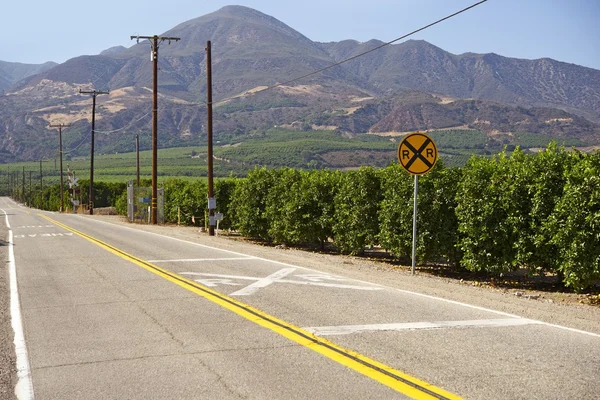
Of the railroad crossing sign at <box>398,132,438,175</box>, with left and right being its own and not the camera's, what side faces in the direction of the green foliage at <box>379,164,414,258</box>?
back

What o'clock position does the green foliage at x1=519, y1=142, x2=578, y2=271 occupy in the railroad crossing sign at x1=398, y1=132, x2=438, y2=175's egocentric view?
The green foliage is roughly at 10 o'clock from the railroad crossing sign.

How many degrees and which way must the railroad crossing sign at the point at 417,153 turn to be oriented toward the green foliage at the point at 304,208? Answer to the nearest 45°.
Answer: approximately 135° to its right

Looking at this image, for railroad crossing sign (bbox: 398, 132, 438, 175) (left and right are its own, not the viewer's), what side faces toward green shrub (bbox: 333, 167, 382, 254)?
back

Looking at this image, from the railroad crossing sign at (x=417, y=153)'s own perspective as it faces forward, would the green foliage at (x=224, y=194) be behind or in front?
behind

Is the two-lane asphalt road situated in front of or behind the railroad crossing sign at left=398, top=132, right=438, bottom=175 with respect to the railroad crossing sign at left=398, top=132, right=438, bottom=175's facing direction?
in front

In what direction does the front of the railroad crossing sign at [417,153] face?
toward the camera

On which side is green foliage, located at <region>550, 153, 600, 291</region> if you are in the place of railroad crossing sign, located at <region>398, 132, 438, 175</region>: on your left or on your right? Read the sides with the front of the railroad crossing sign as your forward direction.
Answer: on your left

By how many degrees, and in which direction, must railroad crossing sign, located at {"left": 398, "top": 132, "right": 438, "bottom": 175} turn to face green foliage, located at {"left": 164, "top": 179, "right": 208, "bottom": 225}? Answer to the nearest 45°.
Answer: approximately 135° to its right

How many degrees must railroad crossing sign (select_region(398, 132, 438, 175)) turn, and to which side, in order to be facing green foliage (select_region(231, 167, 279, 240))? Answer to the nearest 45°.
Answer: approximately 135° to its right
